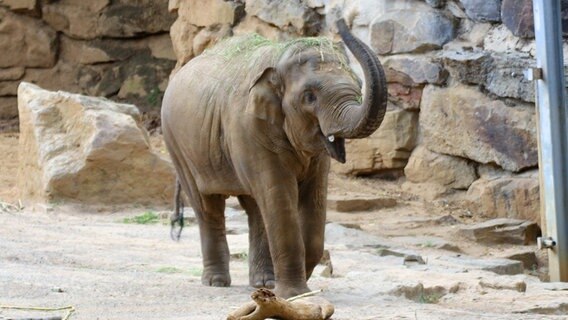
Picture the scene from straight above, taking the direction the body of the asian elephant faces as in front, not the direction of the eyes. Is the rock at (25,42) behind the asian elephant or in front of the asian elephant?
behind

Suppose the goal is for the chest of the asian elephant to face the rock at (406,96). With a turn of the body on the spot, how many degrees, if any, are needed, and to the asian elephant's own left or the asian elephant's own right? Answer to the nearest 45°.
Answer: approximately 135° to the asian elephant's own left

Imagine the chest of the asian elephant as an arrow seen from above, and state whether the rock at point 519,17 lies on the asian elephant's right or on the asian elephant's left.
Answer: on the asian elephant's left

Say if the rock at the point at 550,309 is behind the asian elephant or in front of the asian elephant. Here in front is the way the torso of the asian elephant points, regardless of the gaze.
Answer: in front

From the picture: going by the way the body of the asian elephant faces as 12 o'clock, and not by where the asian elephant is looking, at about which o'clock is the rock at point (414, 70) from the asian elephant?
The rock is roughly at 8 o'clock from the asian elephant.

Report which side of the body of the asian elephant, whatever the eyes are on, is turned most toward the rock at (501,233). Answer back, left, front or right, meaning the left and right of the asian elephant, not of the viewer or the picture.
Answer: left

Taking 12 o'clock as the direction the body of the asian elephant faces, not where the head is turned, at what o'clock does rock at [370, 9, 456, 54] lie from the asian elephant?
The rock is roughly at 8 o'clock from the asian elephant.

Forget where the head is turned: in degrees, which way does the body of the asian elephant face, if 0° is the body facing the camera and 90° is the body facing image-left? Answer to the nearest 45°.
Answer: approximately 315°

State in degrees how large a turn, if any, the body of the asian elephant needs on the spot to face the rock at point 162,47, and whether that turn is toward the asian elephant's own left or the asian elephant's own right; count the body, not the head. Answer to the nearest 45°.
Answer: approximately 135° to the asian elephant's own left

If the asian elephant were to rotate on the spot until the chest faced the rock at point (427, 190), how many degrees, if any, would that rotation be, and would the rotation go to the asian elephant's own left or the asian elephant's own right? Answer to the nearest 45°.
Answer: approximately 135° to the asian elephant's own left

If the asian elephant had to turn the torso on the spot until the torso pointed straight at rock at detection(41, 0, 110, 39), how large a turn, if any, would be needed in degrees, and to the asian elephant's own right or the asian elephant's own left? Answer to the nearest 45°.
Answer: approximately 135° to the asian elephant's own left

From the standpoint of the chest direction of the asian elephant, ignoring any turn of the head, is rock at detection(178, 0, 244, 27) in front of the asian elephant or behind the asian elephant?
behind

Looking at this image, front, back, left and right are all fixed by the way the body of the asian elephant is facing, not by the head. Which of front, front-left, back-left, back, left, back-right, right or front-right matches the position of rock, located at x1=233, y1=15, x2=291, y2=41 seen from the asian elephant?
back-left

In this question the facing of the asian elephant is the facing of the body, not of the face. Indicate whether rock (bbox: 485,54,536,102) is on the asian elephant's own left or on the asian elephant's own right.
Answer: on the asian elephant's own left
